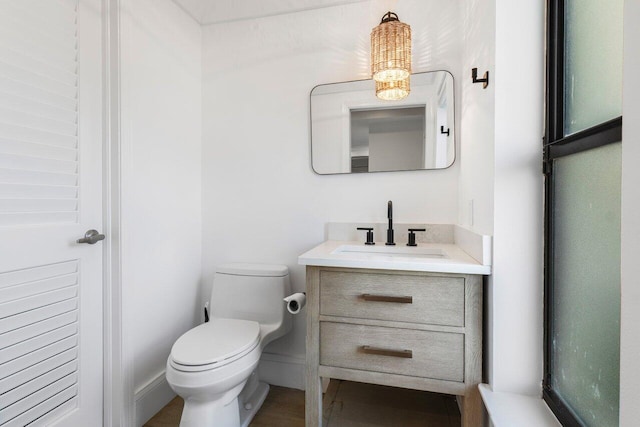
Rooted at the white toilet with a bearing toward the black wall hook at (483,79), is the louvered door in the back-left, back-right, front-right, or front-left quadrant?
back-right

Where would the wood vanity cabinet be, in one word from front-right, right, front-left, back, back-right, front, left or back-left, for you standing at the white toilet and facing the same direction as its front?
left

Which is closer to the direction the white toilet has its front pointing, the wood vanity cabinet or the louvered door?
the louvered door

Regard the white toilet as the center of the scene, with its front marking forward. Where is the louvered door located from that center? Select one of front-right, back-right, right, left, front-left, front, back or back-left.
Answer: front-right

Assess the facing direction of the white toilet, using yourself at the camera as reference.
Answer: facing the viewer and to the left of the viewer
